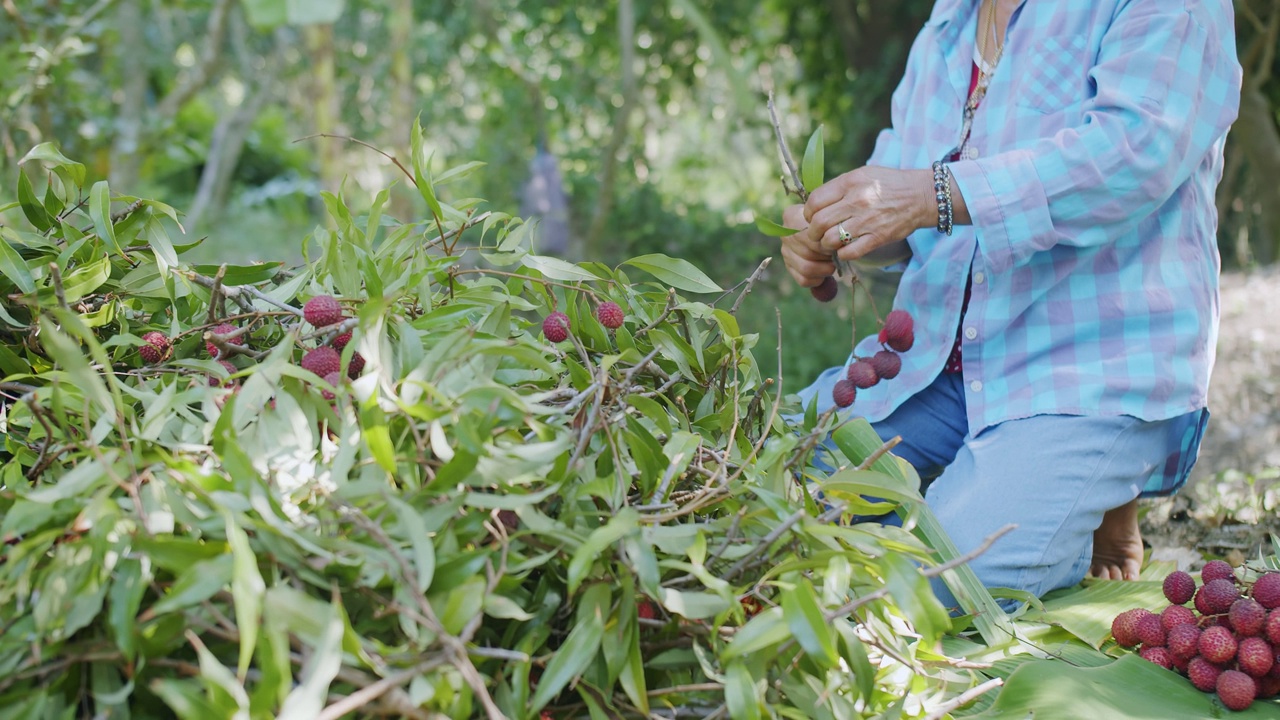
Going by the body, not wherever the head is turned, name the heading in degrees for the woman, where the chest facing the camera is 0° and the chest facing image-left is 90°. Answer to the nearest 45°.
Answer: approximately 45°

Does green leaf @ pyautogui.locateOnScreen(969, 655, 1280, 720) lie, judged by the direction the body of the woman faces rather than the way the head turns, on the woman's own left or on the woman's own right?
on the woman's own left

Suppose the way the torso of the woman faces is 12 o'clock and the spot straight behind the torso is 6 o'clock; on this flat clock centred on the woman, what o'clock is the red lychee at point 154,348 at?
The red lychee is roughly at 12 o'clock from the woman.
